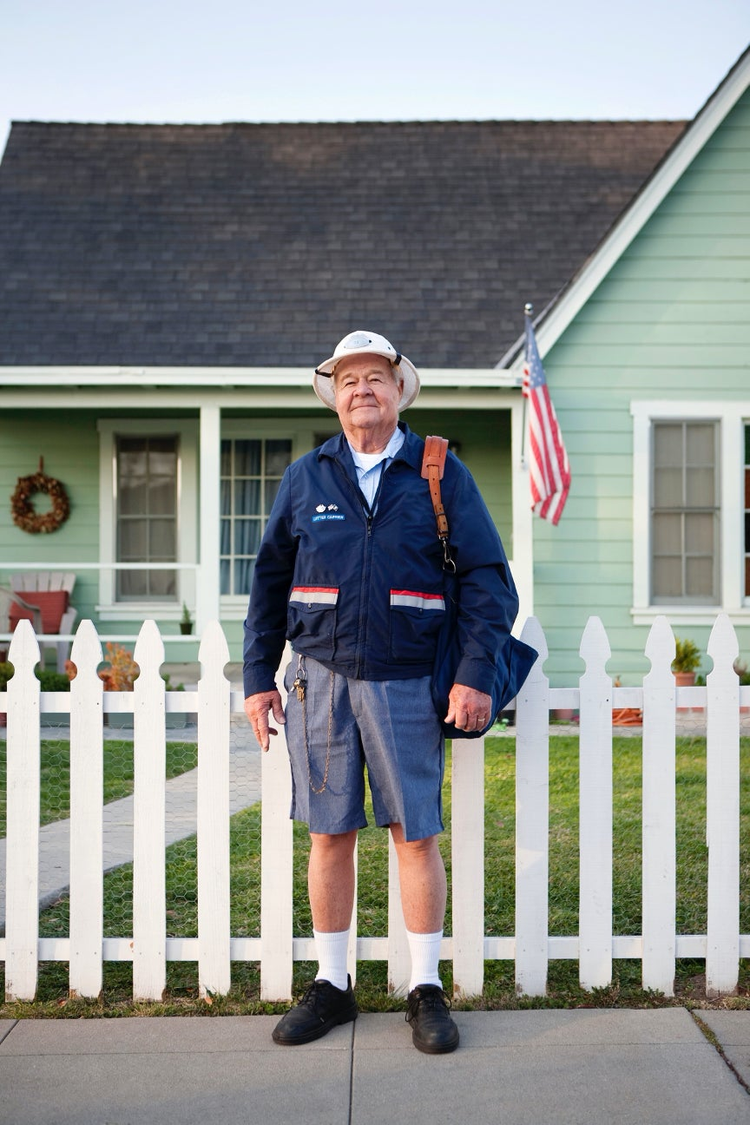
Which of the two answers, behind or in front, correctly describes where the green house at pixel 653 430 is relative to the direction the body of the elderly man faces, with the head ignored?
behind

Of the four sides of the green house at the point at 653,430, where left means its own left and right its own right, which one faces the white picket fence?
front

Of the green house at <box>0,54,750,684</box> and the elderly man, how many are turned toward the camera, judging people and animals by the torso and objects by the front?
2

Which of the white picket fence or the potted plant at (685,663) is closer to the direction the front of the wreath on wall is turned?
the white picket fence
